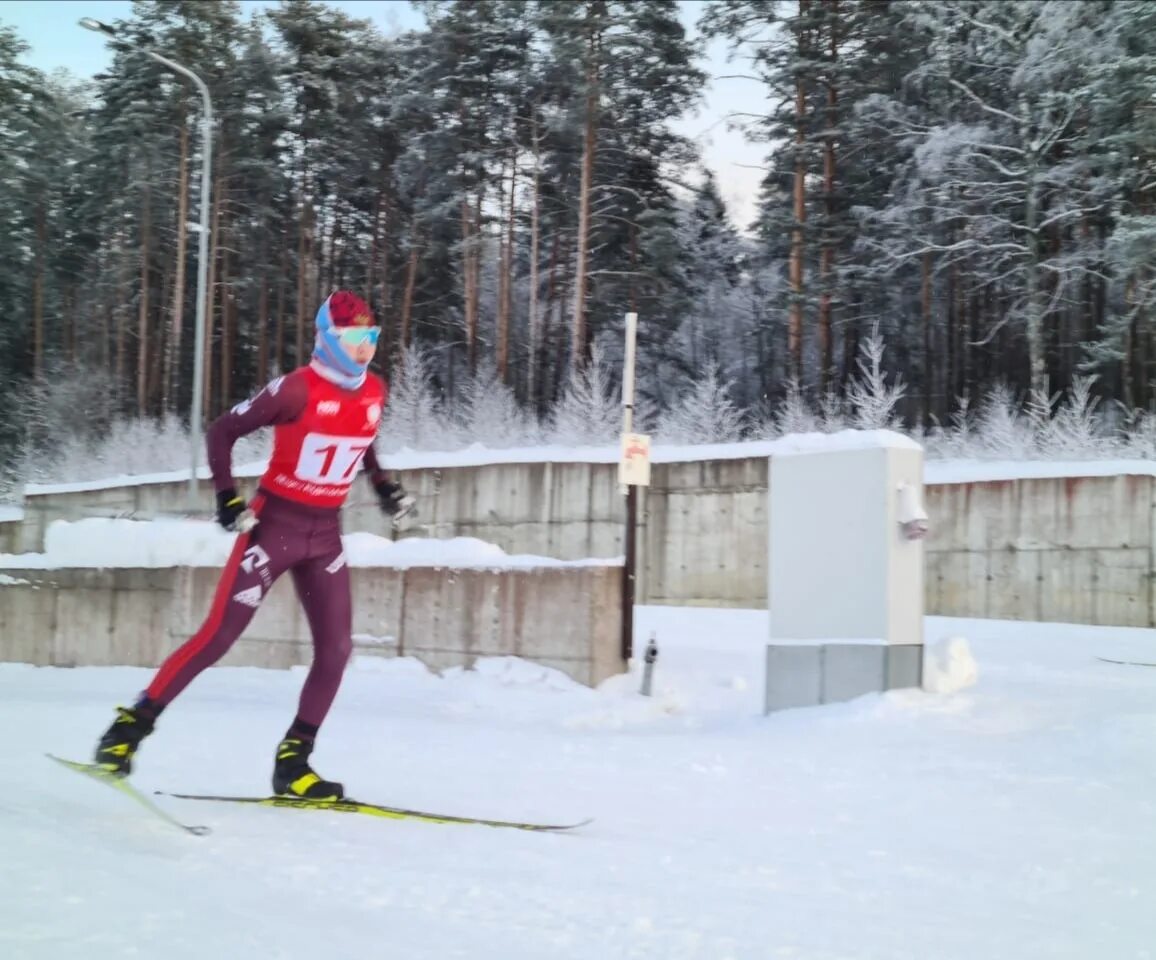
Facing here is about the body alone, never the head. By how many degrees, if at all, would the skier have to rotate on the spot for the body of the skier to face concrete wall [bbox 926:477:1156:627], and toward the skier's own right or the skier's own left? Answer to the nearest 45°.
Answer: approximately 90° to the skier's own left

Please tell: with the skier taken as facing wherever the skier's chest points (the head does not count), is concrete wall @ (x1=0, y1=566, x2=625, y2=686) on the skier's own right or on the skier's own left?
on the skier's own left

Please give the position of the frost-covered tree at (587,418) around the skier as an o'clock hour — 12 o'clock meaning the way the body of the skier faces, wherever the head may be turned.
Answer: The frost-covered tree is roughly at 8 o'clock from the skier.

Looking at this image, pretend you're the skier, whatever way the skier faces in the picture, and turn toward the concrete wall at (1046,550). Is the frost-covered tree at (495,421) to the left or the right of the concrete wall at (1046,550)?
left

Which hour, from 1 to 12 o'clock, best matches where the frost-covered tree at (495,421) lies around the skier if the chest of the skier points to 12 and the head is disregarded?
The frost-covered tree is roughly at 8 o'clock from the skier.

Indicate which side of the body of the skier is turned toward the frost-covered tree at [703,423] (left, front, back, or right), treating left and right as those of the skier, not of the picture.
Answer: left

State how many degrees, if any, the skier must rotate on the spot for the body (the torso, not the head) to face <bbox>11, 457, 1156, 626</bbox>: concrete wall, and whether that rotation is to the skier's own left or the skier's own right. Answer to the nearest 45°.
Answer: approximately 90° to the skier's own left

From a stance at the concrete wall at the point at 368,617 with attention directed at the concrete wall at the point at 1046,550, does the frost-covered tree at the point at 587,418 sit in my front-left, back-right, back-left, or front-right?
front-left

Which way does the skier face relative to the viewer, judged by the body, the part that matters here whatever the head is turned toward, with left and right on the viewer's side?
facing the viewer and to the right of the viewer
